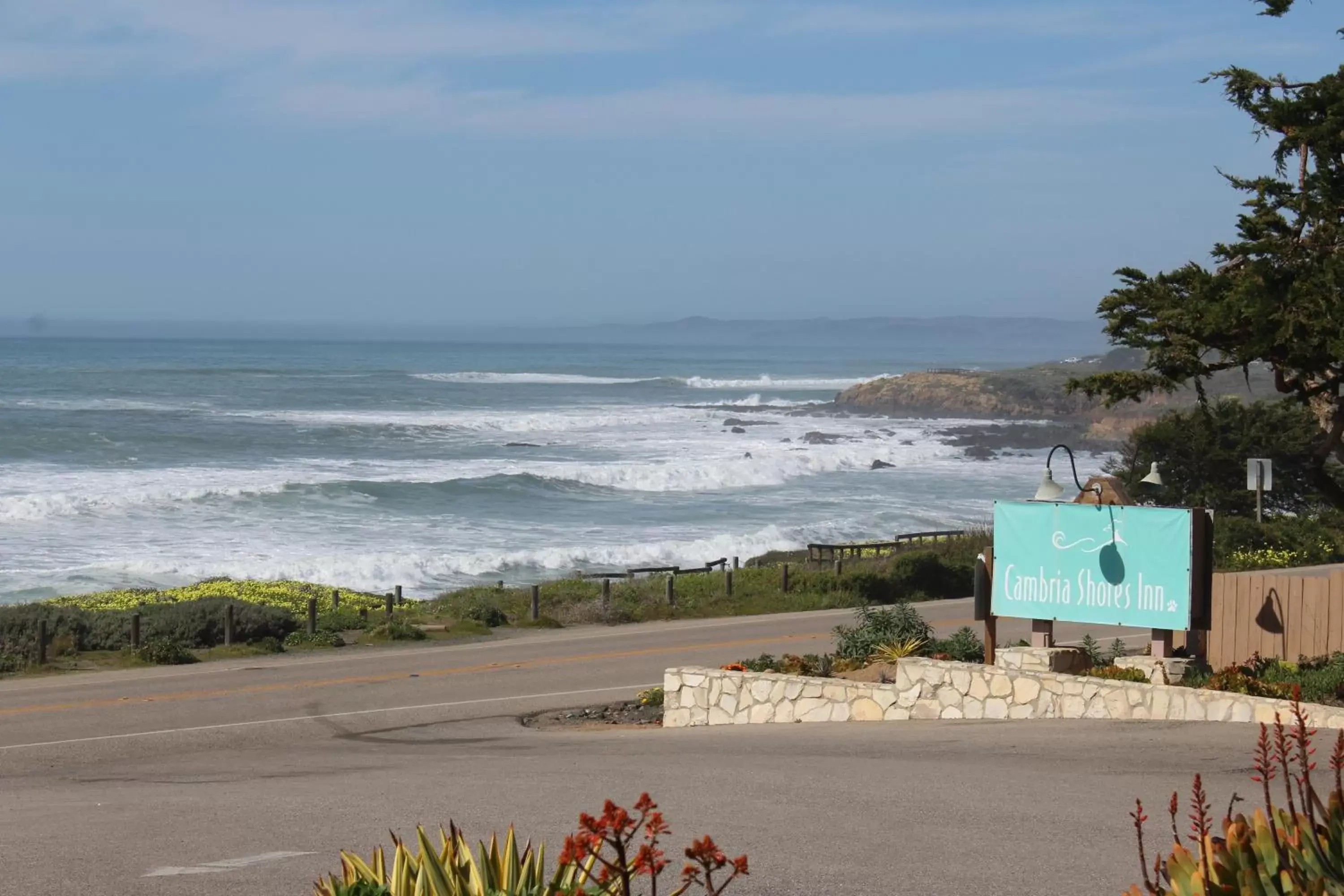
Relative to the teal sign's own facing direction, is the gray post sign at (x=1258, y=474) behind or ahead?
behind

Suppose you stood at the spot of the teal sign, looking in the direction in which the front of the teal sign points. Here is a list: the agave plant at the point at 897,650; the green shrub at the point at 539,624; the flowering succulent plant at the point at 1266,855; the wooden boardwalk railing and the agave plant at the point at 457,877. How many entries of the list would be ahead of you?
2

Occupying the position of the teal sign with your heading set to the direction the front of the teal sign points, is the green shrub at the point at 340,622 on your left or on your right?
on your right

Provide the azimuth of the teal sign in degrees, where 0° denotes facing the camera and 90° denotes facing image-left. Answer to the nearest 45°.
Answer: approximately 0°

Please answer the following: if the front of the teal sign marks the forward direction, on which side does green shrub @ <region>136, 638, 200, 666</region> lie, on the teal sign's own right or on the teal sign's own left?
on the teal sign's own right

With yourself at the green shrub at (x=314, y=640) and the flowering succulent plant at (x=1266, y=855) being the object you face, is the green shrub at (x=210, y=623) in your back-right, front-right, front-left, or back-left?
back-right

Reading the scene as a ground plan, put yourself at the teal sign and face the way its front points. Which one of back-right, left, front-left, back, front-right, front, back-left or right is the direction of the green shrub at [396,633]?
back-right

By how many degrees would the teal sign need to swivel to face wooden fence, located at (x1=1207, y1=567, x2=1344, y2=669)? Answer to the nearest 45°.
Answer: approximately 90° to its left
